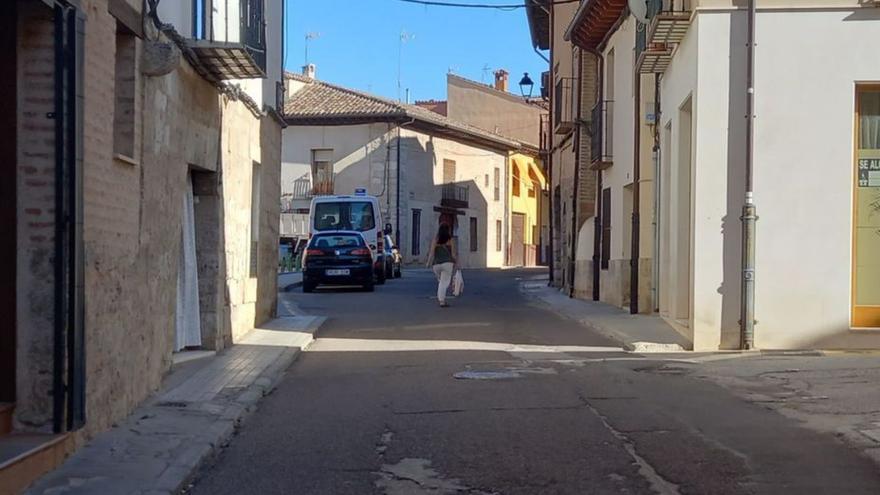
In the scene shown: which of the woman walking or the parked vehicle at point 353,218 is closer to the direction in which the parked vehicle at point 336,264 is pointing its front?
the parked vehicle

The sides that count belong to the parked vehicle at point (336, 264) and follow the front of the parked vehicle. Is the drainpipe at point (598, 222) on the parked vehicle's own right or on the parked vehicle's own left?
on the parked vehicle's own right

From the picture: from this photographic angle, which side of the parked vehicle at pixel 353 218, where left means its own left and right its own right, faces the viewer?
back

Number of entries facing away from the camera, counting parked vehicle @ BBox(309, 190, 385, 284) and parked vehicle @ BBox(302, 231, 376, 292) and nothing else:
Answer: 2

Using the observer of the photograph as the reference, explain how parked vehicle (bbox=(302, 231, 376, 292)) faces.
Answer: facing away from the viewer

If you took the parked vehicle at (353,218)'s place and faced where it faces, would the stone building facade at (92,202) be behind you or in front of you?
behind

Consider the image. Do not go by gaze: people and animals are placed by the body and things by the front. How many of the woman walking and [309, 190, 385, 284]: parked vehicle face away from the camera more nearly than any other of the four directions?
2

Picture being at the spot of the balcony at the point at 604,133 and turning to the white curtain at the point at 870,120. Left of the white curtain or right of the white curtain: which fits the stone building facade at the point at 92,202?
right

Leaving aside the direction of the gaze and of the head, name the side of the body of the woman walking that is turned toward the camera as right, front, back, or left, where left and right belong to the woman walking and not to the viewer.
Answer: back
